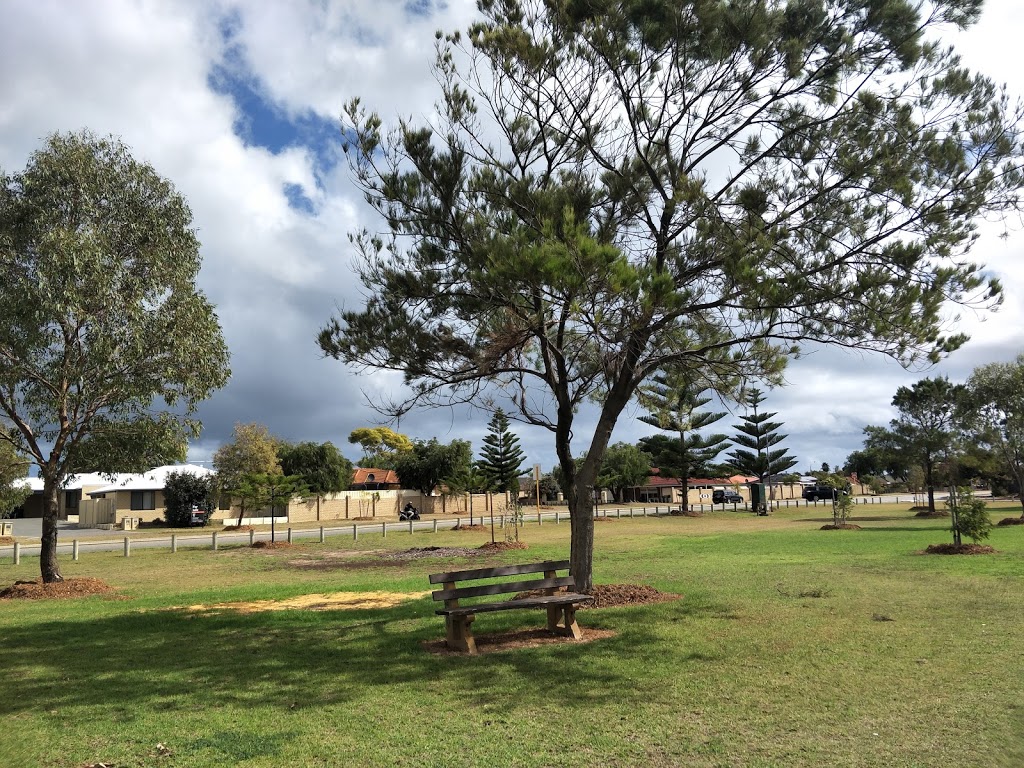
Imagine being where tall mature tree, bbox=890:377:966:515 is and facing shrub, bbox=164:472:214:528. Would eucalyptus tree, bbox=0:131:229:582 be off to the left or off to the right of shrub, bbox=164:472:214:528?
left

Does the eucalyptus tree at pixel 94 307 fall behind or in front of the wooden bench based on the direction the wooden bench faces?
behind

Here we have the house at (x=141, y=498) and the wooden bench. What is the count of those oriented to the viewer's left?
0

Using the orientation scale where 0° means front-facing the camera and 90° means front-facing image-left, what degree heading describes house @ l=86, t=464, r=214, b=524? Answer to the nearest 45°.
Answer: approximately 0°

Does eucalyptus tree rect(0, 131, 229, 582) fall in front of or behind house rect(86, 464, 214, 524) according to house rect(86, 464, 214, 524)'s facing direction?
in front

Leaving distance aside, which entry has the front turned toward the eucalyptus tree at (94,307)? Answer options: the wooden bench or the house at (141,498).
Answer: the house

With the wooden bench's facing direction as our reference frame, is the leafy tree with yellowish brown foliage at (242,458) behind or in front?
behind

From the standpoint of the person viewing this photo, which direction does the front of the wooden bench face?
facing the viewer and to the right of the viewer

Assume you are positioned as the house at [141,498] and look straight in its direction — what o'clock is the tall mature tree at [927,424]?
The tall mature tree is roughly at 10 o'clock from the house.

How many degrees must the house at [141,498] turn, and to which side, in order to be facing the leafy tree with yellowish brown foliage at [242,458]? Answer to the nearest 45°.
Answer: approximately 45° to its left

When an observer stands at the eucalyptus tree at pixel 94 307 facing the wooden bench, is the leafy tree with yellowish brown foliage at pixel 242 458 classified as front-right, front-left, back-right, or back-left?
back-left

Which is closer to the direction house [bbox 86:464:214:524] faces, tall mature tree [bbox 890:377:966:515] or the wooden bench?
the wooden bench

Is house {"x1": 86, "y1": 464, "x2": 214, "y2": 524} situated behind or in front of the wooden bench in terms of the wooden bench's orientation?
behind

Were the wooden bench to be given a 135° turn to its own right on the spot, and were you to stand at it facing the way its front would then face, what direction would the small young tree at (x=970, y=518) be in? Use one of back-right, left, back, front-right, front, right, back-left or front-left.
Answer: back-right

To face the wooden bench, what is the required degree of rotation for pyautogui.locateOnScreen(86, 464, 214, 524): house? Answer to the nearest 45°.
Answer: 0° — it already faces it

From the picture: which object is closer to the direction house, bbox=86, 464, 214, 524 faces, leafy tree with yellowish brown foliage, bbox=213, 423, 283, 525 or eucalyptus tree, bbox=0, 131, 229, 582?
the eucalyptus tree

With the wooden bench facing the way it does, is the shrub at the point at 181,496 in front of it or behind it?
behind
